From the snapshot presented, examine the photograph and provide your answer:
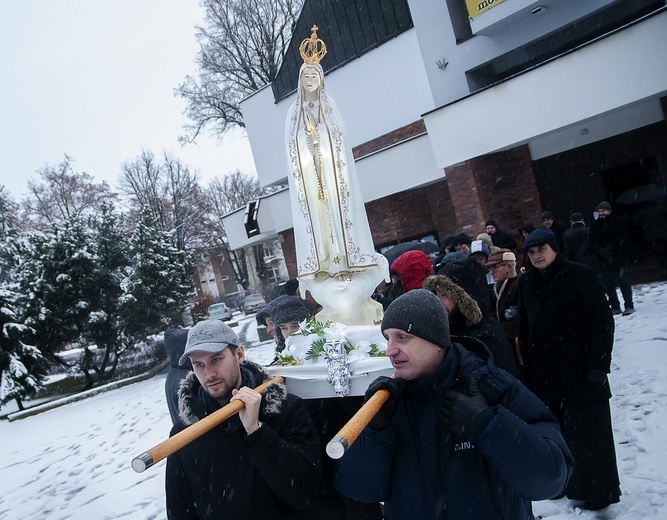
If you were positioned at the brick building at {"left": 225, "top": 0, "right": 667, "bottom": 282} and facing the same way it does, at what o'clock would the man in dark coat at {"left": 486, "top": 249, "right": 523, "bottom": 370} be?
The man in dark coat is roughly at 11 o'clock from the brick building.

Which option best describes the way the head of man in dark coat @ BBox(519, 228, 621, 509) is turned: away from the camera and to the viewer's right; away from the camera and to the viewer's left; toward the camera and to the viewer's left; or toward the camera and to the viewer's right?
toward the camera and to the viewer's left

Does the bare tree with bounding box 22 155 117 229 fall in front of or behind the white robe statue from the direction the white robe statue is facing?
behind

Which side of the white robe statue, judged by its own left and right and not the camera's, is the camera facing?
front

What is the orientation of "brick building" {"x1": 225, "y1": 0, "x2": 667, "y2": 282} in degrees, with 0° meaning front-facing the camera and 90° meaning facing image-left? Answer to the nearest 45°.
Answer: approximately 45°

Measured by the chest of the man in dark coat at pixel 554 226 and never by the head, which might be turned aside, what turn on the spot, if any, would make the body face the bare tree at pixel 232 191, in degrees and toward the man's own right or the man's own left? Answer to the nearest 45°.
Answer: approximately 90° to the man's own right

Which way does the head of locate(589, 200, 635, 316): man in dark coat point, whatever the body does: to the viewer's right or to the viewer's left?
to the viewer's left

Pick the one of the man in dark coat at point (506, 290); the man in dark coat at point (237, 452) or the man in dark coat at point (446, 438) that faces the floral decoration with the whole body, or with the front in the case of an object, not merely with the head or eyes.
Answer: the man in dark coat at point (506, 290)

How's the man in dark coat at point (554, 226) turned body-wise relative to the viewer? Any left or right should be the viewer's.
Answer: facing the viewer and to the left of the viewer

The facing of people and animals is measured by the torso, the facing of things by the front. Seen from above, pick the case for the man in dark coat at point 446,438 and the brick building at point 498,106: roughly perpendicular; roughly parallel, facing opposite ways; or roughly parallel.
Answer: roughly parallel
